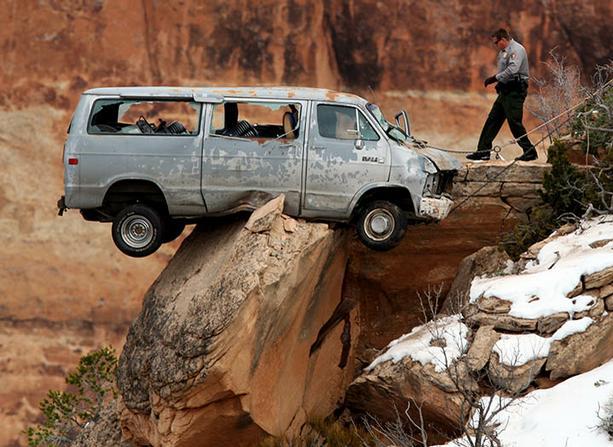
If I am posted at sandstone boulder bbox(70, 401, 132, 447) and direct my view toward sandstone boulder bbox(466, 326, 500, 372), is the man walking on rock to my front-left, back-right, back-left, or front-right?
front-left

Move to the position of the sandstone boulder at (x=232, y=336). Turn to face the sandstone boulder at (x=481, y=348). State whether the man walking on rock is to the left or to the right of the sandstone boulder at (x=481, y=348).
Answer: left

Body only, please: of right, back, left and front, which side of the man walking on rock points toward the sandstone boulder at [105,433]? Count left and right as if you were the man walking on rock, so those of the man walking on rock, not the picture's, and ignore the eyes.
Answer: front

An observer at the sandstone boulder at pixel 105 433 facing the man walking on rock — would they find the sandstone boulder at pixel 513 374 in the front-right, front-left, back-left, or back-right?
front-right

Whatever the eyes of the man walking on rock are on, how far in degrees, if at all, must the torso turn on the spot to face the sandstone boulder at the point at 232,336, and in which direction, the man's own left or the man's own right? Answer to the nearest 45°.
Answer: approximately 45° to the man's own left

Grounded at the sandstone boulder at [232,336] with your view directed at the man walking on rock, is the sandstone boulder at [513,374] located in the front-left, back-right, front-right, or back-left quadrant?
front-right

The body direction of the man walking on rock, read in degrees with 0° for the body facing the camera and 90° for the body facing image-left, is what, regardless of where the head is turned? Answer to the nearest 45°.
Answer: approximately 90°
